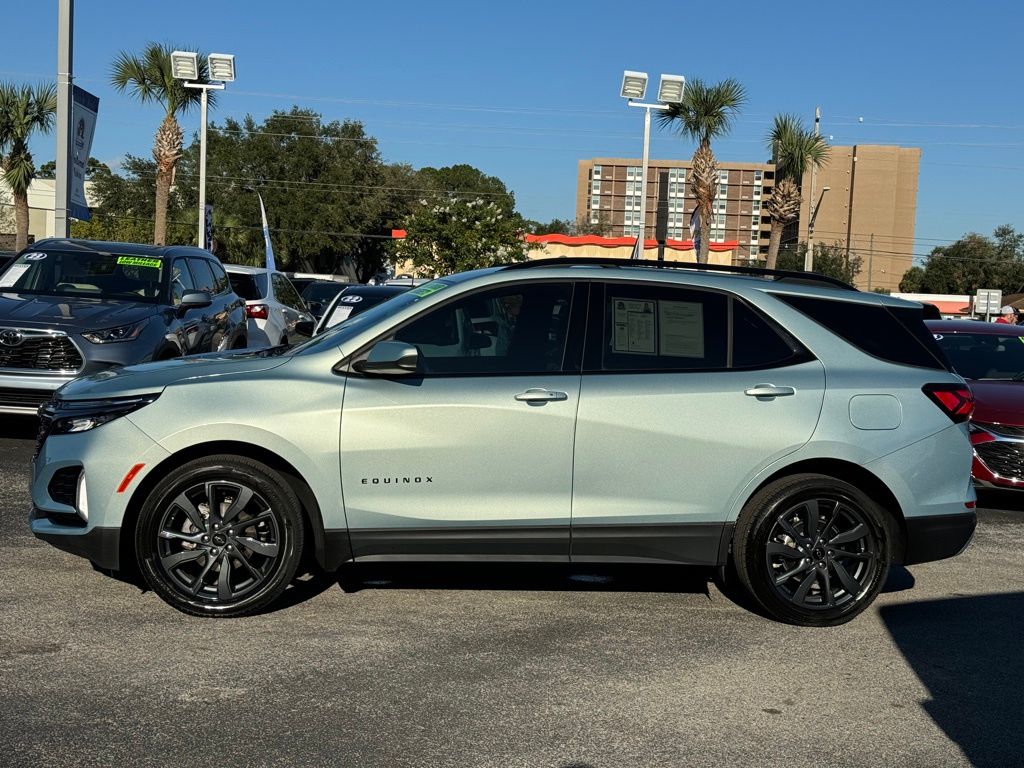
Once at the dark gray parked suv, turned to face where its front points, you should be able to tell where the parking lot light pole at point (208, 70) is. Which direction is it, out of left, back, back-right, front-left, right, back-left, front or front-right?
back-right

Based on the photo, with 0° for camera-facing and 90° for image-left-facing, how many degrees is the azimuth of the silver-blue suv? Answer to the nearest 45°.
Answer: approximately 90°

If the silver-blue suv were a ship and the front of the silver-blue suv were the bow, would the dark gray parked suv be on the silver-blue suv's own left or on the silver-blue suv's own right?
on the silver-blue suv's own right

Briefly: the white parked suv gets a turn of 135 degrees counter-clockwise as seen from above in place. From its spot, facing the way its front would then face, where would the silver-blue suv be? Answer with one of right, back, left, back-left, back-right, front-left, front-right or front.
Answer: left

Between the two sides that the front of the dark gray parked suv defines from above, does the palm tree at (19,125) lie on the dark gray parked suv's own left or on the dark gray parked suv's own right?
on the dark gray parked suv's own right

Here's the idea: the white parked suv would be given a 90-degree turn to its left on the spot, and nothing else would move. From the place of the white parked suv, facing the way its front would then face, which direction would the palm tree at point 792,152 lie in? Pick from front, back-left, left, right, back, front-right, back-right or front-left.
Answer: right

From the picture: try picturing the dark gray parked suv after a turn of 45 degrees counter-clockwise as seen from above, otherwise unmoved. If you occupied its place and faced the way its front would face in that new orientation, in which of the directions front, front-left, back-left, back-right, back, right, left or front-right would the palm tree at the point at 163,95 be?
back

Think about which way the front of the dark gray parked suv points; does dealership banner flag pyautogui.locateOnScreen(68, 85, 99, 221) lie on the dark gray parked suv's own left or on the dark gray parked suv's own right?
on the dark gray parked suv's own right

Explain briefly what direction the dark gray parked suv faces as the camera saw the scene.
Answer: facing the viewer and to the left of the viewer

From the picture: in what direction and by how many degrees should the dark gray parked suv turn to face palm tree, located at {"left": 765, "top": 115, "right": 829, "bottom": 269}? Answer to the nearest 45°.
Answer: approximately 180°

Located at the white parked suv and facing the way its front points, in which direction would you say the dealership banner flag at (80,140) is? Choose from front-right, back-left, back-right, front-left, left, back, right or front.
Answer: back-left

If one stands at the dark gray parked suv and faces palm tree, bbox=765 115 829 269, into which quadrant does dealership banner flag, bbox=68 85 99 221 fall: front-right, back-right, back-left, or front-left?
front-left

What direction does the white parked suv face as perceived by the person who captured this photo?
facing away from the viewer and to the right of the viewer

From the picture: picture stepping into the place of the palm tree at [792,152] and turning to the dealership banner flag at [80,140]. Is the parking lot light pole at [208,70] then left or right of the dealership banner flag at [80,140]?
right
